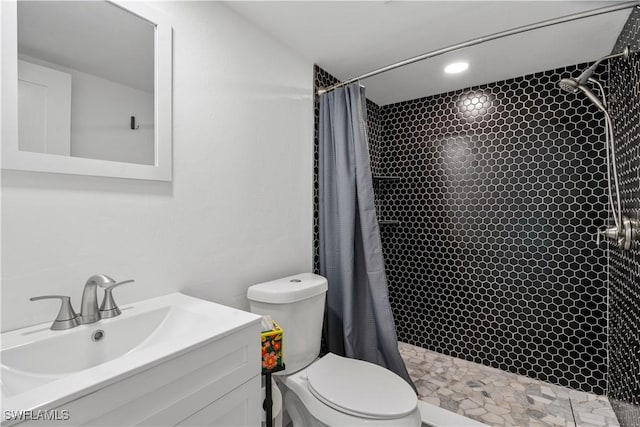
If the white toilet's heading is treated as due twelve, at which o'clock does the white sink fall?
The white sink is roughly at 3 o'clock from the white toilet.

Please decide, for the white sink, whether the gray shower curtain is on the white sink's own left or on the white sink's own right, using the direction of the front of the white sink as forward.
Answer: on the white sink's own left

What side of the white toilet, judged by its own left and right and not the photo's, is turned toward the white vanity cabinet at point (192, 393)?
right
